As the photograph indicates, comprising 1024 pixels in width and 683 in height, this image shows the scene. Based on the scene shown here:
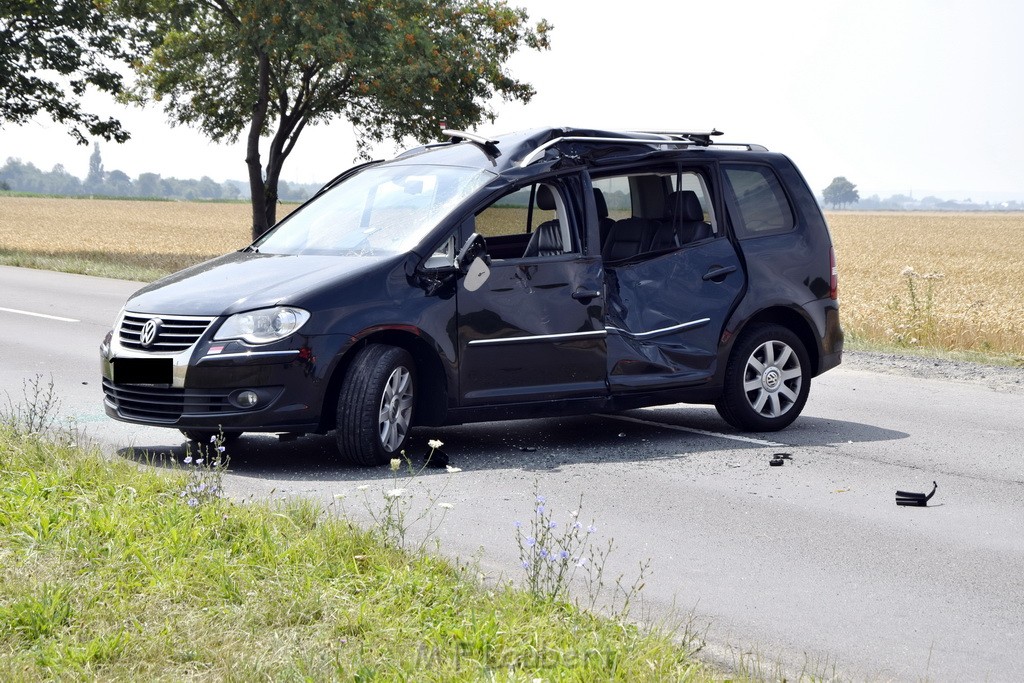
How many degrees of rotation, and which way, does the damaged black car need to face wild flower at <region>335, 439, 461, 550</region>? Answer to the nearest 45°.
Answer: approximately 45° to its left

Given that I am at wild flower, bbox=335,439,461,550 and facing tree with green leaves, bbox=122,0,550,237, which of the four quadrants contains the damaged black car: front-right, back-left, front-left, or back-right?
front-right

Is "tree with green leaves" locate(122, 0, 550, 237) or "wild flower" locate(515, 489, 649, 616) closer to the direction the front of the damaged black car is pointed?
the wild flower

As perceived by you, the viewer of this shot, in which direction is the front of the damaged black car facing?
facing the viewer and to the left of the viewer

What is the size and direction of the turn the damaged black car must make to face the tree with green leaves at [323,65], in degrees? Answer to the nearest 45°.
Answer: approximately 135° to its right

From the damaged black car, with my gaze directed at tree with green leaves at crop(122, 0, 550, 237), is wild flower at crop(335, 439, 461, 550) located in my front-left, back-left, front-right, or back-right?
back-left

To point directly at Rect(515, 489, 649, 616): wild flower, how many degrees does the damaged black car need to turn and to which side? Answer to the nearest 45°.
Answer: approximately 45° to its left

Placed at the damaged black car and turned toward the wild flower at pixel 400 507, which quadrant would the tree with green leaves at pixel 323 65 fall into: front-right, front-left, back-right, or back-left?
back-right

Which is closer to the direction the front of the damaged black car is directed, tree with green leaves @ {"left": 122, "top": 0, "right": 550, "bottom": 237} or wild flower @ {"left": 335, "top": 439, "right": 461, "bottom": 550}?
the wild flower
